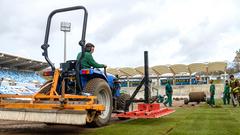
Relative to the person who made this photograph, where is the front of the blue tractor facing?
facing away from the viewer and to the right of the viewer

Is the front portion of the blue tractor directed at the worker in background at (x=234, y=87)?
yes
